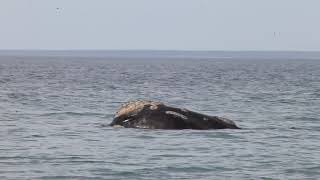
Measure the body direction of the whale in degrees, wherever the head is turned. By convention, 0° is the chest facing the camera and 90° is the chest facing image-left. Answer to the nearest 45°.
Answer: approximately 90°
